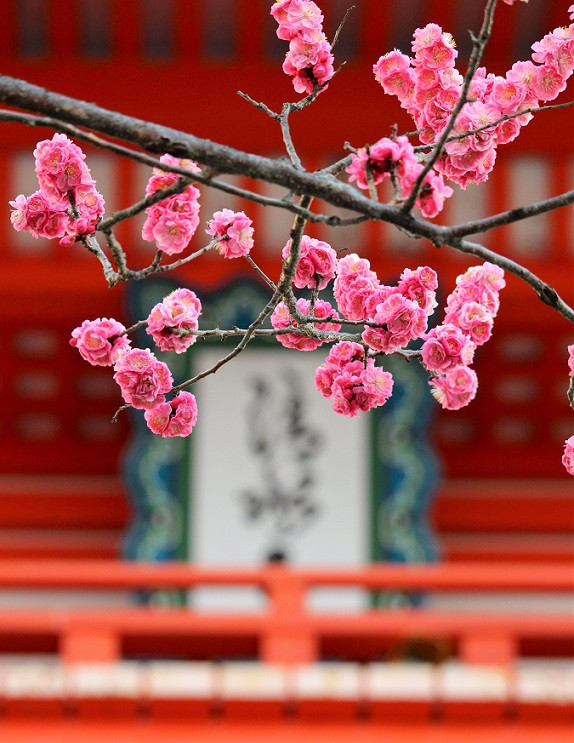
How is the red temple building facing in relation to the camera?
toward the camera
